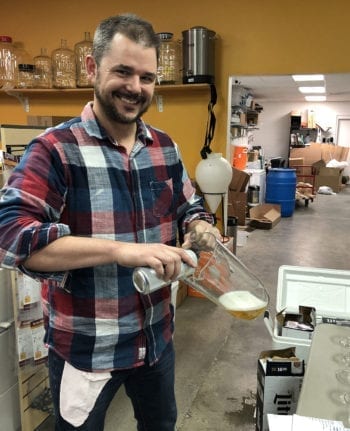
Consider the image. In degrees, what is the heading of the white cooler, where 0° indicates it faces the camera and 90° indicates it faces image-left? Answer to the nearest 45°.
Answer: approximately 0°

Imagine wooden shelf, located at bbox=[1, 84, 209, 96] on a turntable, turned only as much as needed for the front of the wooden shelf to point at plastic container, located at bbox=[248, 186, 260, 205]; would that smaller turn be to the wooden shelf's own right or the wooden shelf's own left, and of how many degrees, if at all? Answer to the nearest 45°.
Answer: approximately 135° to the wooden shelf's own left

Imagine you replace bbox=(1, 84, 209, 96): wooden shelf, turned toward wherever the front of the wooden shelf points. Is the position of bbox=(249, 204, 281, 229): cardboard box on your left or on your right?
on your left

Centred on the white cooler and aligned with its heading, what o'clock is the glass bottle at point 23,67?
The glass bottle is roughly at 4 o'clock from the white cooler.

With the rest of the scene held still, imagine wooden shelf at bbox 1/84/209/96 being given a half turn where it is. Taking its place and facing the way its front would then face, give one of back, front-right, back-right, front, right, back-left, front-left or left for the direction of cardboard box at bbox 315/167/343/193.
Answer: front-right

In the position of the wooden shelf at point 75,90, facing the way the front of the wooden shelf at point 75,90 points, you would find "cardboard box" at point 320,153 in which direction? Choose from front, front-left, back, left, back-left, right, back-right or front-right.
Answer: back-left

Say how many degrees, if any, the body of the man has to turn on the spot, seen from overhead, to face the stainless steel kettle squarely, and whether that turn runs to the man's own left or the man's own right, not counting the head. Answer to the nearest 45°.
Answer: approximately 135° to the man's own left

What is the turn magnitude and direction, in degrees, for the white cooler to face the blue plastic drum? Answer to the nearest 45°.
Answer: approximately 180°

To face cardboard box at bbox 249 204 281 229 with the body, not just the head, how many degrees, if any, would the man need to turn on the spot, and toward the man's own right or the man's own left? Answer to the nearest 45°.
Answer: approximately 90° to the man's own left

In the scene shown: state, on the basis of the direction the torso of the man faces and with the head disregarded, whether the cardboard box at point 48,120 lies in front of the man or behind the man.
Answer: behind

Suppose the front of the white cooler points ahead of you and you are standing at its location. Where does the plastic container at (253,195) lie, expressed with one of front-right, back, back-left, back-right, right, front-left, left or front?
back

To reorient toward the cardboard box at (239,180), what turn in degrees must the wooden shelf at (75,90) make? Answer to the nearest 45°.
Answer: approximately 135° to its left

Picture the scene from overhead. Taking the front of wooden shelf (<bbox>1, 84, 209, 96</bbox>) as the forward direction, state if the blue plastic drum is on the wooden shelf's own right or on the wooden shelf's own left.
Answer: on the wooden shelf's own left

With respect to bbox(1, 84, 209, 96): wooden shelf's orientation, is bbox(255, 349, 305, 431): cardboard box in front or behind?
in front

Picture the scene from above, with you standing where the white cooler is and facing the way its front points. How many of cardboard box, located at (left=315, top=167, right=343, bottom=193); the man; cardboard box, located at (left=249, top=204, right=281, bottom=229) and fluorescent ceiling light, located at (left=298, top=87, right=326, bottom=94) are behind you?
3
